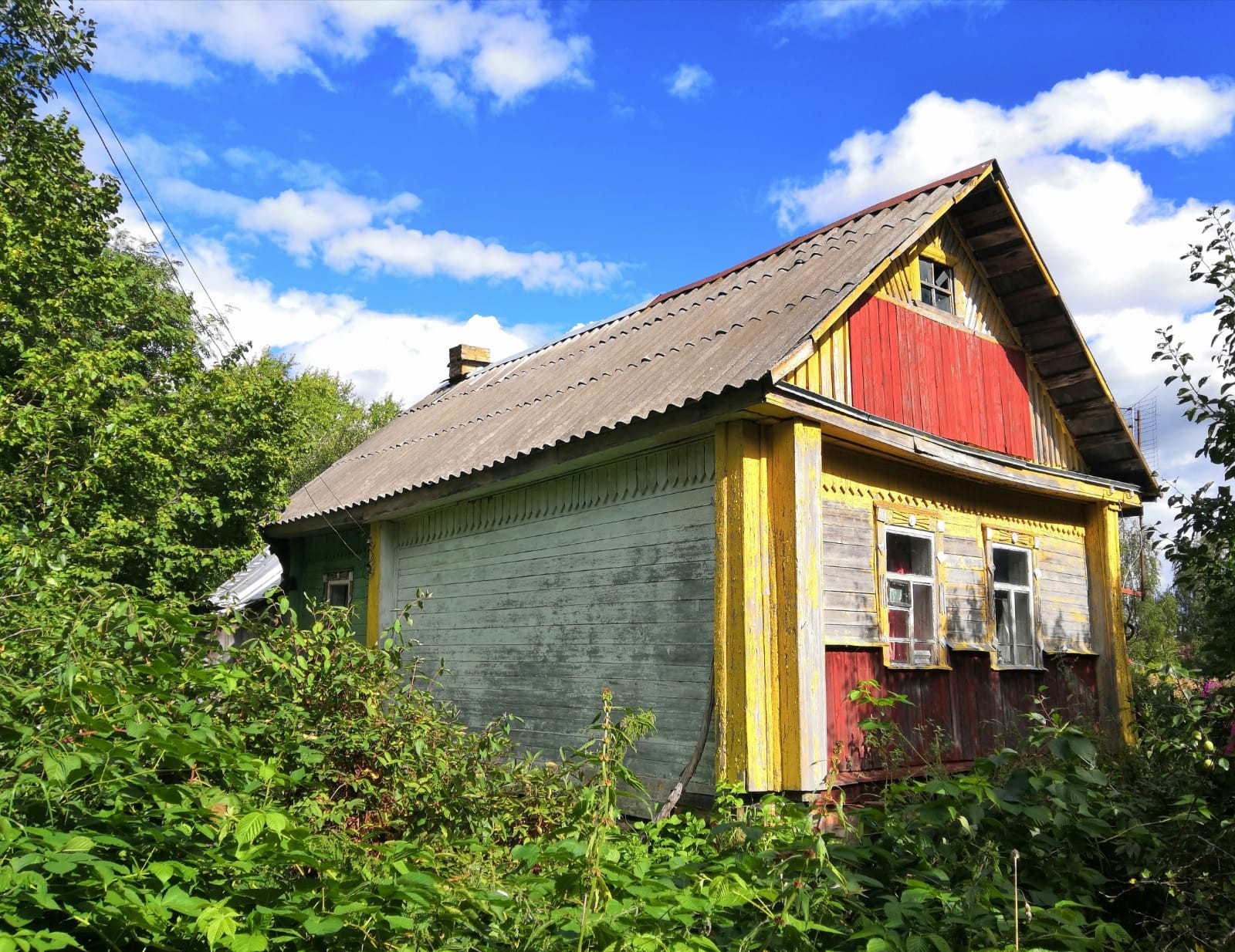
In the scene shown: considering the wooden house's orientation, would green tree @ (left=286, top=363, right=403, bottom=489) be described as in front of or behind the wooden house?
behind

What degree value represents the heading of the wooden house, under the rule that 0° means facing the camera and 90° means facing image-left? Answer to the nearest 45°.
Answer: approximately 315°

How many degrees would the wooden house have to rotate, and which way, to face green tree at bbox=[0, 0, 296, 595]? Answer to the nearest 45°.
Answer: approximately 135° to its right

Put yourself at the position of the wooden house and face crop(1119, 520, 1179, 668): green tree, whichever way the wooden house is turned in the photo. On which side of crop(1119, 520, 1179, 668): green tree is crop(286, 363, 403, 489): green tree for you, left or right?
left

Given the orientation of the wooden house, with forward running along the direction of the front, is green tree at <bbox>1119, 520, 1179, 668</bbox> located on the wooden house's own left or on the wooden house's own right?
on the wooden house's own left
